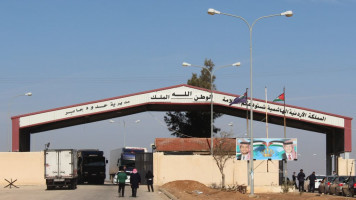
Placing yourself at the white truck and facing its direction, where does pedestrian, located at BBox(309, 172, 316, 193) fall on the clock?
The pedestrian is roughly at 3 o'clock from the white truck.

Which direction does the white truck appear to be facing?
away from the camera

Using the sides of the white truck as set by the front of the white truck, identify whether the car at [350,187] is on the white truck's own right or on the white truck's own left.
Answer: on the white truck's own right

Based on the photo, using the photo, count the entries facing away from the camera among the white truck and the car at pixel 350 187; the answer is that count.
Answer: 2
